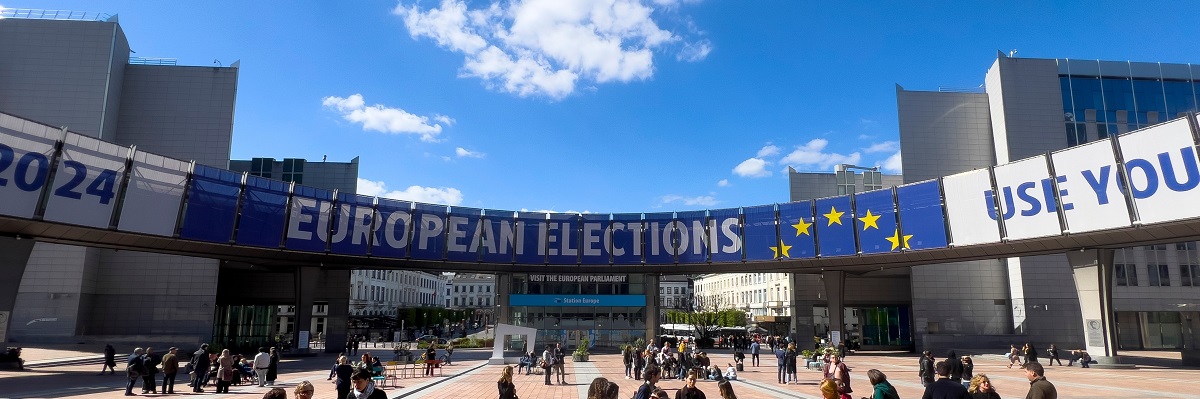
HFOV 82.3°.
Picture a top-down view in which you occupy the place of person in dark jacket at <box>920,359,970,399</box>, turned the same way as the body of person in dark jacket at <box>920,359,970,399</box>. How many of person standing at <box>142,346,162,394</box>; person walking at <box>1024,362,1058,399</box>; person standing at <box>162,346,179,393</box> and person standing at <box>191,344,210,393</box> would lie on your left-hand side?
3

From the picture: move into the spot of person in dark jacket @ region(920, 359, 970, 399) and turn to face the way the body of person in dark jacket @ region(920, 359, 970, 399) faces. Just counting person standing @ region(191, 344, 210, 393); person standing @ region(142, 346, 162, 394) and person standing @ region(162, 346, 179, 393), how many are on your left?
3

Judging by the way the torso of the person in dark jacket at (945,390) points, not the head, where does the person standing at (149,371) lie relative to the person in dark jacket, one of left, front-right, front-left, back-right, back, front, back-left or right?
left

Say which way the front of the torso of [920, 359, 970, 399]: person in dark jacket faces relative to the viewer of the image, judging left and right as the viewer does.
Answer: facing away from the viewer
